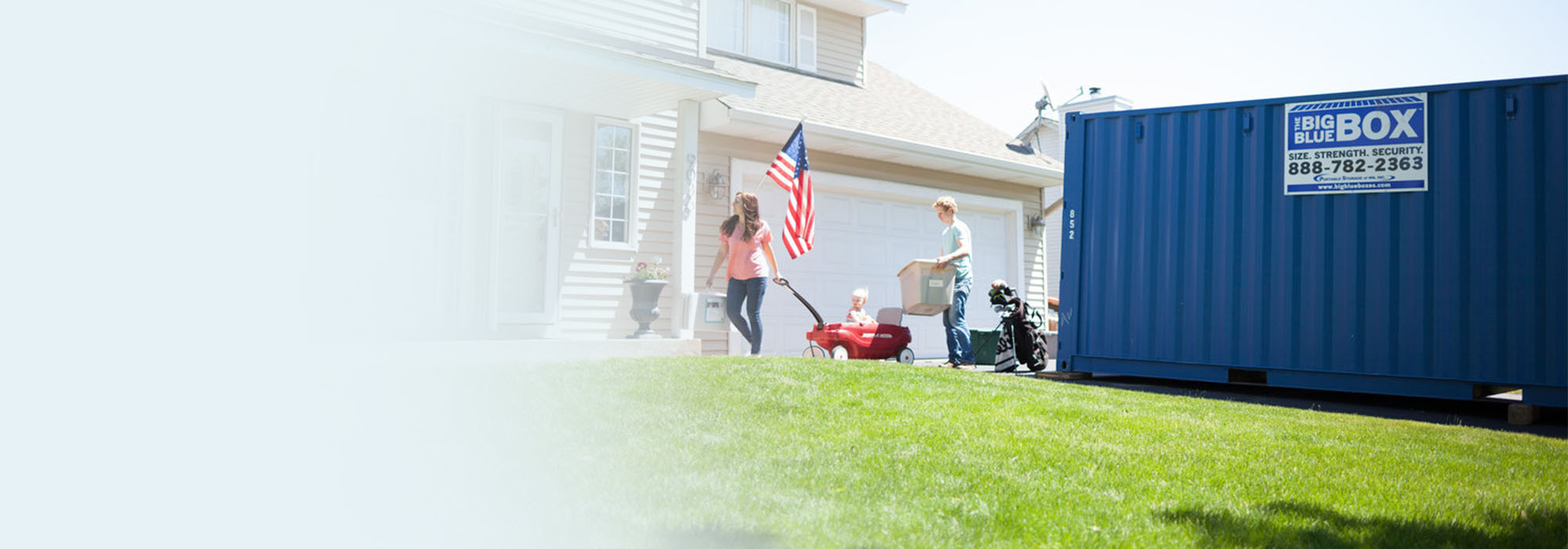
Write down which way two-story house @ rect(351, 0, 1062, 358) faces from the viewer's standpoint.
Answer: facing the viewer and to the right of the viewer

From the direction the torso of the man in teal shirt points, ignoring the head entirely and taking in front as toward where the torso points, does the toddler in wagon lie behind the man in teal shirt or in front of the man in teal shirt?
in front

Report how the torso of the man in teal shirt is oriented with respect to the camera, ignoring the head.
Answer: to the viewer's left

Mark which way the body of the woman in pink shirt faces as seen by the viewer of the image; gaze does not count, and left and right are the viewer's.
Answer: facing the viewer and to the left of the viewer

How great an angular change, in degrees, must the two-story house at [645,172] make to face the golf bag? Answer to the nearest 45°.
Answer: approximately 45° to its left

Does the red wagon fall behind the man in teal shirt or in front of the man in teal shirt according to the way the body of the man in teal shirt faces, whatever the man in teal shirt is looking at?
in front

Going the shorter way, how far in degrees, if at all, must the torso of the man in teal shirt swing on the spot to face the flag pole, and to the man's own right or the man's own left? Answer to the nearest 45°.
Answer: approximately 45° to the man's own right

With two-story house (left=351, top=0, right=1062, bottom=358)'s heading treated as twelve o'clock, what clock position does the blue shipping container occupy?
The blue shipping container is roughly at 11 o'clock from the two-story house.

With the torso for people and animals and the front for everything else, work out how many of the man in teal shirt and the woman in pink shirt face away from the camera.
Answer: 0
